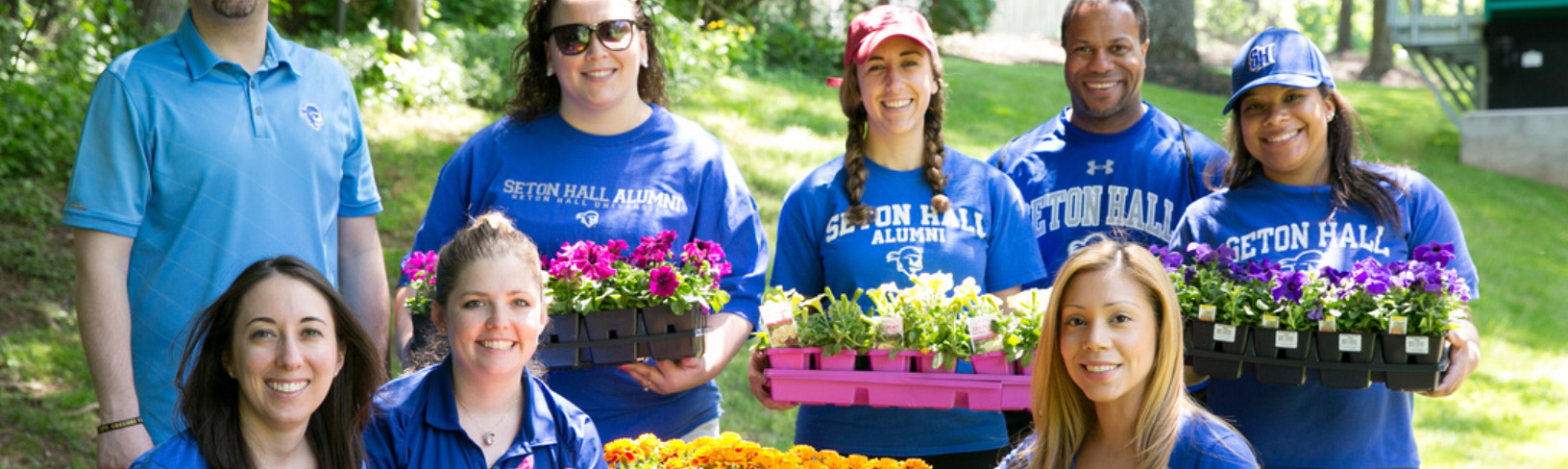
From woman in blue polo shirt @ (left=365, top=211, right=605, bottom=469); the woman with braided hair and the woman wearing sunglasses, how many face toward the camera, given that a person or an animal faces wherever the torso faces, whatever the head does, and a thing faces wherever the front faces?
3

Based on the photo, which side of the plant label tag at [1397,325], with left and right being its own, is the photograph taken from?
front

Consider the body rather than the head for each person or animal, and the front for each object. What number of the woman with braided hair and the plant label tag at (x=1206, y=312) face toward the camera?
2

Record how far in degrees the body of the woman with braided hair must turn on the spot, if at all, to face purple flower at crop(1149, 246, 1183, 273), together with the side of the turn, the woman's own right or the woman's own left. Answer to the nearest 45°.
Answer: approximately 90° to the woman's own left

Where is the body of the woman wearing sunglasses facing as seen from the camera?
toward the camera

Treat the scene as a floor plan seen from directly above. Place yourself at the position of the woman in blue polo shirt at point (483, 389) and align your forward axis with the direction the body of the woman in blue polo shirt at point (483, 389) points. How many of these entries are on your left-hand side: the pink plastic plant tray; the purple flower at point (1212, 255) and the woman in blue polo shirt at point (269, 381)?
2

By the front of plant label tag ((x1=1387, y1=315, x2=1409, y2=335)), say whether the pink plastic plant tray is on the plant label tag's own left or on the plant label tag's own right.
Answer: on the plant label tag's own right

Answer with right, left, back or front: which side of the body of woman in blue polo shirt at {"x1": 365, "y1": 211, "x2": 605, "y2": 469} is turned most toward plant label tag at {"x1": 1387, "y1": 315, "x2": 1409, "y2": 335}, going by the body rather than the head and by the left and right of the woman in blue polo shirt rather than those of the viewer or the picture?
left

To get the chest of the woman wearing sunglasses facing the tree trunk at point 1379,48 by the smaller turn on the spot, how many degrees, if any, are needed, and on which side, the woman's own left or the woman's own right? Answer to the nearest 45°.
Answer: approximately 135° to the woman's own left

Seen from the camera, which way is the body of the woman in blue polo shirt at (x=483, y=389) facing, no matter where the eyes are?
toward the camera

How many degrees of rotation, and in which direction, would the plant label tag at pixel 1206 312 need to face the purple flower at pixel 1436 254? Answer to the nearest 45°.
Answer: approximately 90° to its left
